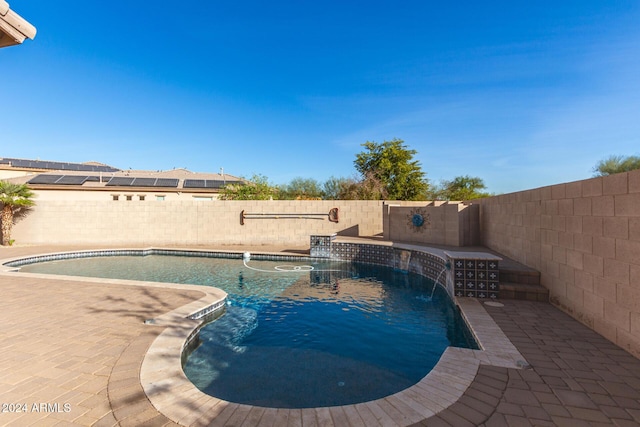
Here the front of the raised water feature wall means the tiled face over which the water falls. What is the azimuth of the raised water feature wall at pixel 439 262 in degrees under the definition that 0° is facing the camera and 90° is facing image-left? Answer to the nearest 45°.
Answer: approximately 45°

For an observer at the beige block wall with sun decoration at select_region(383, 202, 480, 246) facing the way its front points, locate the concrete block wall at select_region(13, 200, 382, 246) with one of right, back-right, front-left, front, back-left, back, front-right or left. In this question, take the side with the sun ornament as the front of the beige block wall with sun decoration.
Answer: right

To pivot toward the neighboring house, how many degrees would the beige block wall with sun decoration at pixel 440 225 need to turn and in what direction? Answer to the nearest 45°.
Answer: approximately 90° to its right

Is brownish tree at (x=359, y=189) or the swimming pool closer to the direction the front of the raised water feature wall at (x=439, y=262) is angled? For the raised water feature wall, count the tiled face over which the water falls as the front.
the swimming pool

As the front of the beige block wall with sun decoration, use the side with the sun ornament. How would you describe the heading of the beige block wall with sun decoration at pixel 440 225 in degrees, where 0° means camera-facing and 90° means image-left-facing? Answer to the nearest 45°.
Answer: approximately 0°

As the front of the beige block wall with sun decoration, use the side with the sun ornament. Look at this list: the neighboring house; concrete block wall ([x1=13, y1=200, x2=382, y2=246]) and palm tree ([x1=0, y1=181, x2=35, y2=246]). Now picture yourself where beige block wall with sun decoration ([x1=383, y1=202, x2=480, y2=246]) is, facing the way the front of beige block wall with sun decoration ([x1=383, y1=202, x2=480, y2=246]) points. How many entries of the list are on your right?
3

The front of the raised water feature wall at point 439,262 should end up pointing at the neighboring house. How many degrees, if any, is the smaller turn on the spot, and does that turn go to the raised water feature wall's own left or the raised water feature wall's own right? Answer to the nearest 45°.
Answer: approximately 45° to the raised water feature wall's own right

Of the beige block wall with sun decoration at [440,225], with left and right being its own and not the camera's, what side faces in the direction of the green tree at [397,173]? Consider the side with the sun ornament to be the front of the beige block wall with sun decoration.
back
